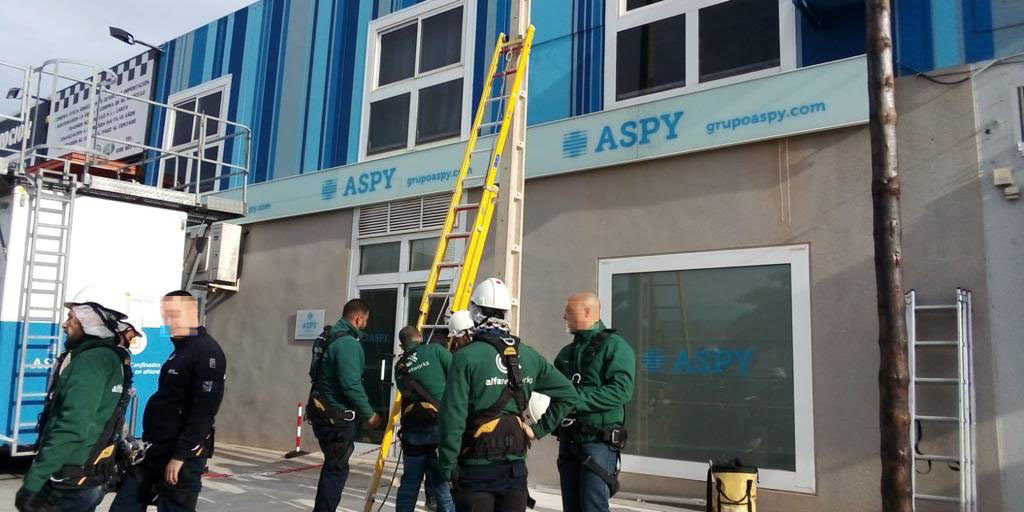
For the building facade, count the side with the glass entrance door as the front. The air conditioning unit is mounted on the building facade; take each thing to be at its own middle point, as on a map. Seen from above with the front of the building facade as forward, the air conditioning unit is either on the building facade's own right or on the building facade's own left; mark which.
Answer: on the building facade's own right

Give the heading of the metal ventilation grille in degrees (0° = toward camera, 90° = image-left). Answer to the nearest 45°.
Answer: approximately 45°

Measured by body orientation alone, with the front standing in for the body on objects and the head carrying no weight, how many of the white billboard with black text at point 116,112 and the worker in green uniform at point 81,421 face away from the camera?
0

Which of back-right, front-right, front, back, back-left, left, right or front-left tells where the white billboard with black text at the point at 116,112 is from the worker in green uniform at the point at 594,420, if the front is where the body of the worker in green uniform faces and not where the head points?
right

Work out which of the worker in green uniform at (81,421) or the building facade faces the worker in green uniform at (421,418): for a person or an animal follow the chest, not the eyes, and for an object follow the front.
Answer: the building facade

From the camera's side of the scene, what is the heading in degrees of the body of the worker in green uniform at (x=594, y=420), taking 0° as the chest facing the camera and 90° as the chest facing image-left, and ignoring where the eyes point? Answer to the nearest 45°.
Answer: approximately 45°

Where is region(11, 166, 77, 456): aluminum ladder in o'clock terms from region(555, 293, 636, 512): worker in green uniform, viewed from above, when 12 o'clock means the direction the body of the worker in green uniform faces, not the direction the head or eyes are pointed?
The aluminum ladder is roughly at 2 o'clock from the worker in green uniform.
